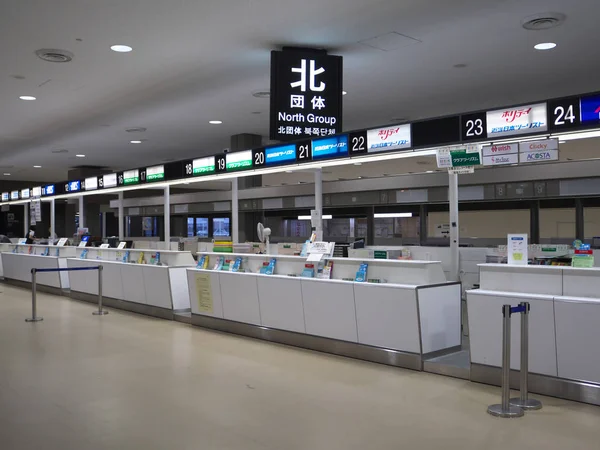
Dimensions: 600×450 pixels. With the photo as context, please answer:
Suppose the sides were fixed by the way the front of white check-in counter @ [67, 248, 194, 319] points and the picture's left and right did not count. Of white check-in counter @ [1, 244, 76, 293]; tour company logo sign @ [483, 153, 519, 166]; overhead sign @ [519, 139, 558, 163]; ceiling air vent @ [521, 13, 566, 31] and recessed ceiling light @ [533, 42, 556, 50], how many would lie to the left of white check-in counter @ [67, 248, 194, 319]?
4

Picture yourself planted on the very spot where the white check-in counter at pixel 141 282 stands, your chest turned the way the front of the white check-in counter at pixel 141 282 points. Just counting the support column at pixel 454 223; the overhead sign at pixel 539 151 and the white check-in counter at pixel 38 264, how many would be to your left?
2

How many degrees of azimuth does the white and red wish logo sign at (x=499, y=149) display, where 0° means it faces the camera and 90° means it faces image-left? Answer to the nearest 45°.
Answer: approximately 0°

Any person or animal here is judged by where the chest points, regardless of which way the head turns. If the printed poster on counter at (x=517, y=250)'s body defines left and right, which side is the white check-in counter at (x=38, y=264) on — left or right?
on its right

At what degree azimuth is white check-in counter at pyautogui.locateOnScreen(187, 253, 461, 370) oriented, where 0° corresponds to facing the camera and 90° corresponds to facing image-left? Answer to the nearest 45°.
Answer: approximately 45°

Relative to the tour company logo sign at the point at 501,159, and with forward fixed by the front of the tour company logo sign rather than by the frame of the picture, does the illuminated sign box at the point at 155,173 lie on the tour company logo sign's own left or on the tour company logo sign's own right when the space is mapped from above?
on the tour company logo sign's own right

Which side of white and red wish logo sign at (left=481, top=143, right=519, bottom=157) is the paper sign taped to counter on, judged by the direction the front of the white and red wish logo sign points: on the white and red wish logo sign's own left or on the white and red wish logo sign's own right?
on the white and red wish logo sign's own right
